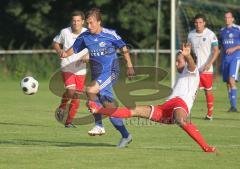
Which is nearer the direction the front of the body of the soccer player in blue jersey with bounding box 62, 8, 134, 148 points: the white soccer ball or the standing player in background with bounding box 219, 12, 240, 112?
the white soccer ball

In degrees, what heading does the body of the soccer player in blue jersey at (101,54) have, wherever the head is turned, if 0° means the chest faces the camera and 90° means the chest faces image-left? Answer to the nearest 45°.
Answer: approximately 45°

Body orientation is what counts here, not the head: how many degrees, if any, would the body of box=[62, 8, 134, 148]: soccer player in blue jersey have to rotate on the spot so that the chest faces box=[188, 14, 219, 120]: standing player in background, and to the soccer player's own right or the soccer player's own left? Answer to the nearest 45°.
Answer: approximately 180°

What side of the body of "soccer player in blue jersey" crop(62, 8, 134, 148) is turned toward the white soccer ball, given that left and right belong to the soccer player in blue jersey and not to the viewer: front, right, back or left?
right

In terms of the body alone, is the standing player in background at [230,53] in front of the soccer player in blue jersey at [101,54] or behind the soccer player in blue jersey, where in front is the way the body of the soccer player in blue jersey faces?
behind

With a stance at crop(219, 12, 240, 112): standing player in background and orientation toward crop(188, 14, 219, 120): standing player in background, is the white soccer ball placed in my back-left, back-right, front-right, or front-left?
front-right

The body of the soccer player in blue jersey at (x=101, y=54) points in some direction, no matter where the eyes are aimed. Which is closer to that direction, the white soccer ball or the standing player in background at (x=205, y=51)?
the white soccer ball
